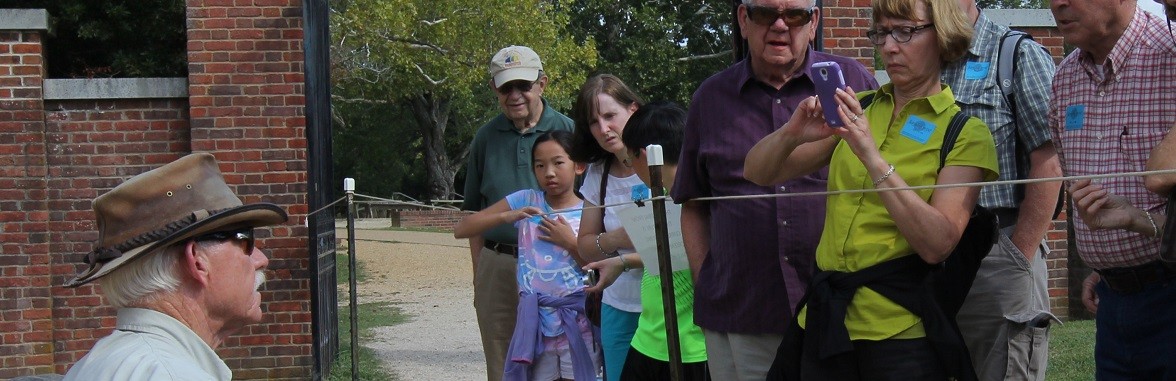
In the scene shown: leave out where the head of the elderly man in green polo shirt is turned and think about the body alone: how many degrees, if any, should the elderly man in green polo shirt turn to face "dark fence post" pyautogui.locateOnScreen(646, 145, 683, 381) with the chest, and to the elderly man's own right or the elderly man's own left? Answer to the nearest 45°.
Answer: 0° — they already face it

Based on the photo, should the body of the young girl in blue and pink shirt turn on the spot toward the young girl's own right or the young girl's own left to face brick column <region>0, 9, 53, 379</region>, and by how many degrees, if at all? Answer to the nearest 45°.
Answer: approximately 135° to the young girl's own right

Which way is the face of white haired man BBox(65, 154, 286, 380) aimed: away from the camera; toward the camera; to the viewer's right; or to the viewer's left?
to the viewer's right

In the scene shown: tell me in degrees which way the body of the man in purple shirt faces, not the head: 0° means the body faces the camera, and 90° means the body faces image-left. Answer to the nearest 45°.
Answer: approximately 0°

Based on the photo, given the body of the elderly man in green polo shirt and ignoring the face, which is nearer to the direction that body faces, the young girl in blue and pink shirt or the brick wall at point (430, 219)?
the young girl in blue and pink shirt

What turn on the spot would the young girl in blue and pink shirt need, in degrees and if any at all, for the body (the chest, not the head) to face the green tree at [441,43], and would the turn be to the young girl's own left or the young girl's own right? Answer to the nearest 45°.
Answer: approximately 180°

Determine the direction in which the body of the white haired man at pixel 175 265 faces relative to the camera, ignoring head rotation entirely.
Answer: to the viewer's right

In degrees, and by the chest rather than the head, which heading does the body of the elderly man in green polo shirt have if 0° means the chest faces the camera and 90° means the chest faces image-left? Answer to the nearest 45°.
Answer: approximately 0°
